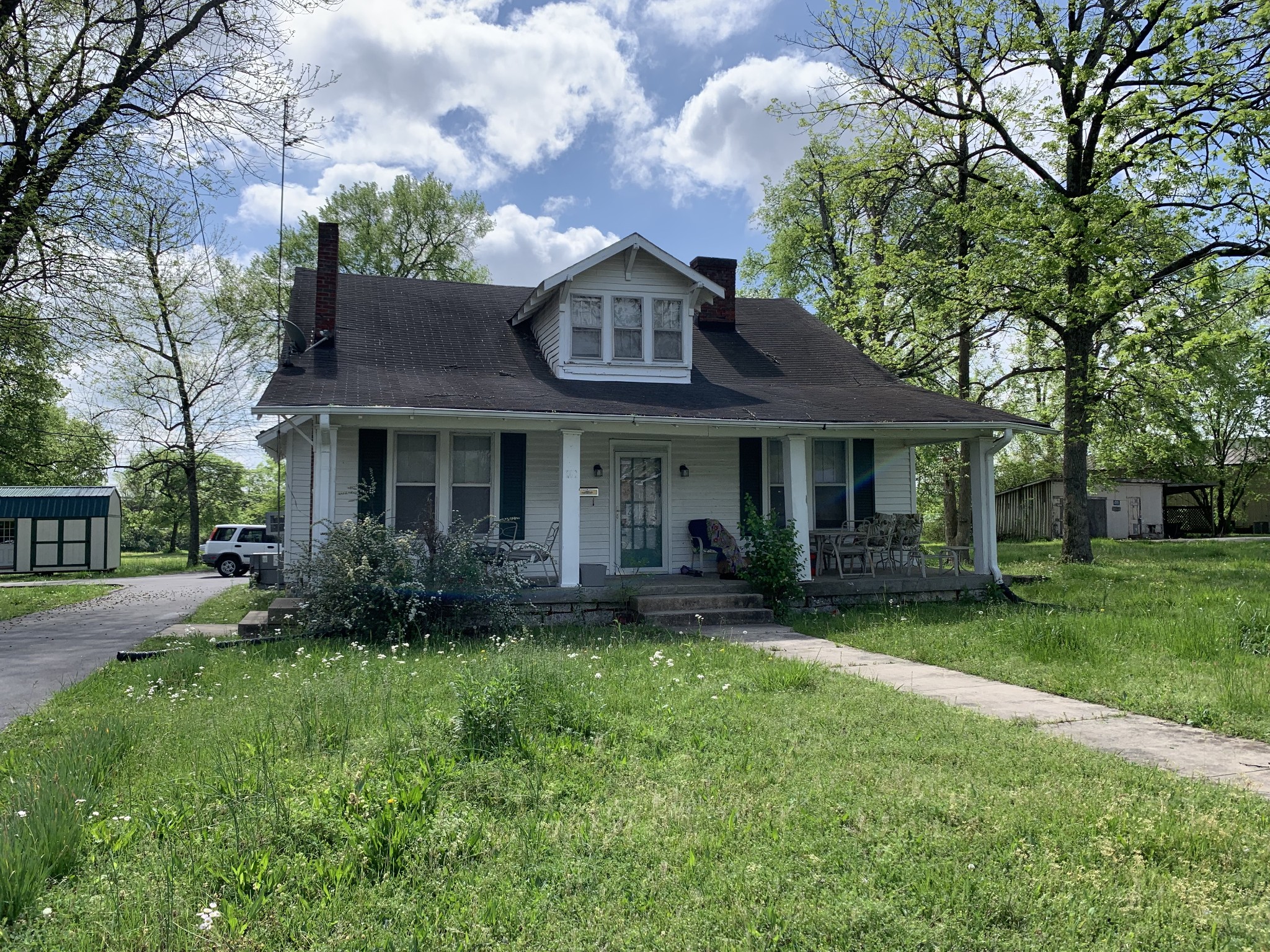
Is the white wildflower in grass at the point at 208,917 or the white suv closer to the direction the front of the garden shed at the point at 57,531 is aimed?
the white wildflower in grass

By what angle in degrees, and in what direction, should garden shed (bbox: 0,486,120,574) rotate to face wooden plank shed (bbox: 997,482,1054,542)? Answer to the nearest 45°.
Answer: approximately 90° to its left

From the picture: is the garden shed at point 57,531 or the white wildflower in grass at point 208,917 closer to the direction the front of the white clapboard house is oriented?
the white wildflower in grass

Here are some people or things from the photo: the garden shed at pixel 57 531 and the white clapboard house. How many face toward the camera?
2

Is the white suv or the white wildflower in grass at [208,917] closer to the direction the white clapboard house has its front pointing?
the white wildflower in grass

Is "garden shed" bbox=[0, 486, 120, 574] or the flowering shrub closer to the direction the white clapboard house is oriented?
the flowering shrub

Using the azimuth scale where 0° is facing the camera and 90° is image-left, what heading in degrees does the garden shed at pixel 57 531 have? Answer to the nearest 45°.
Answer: approximately 0°

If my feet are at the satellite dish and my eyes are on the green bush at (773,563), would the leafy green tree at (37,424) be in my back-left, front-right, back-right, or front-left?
back-left
